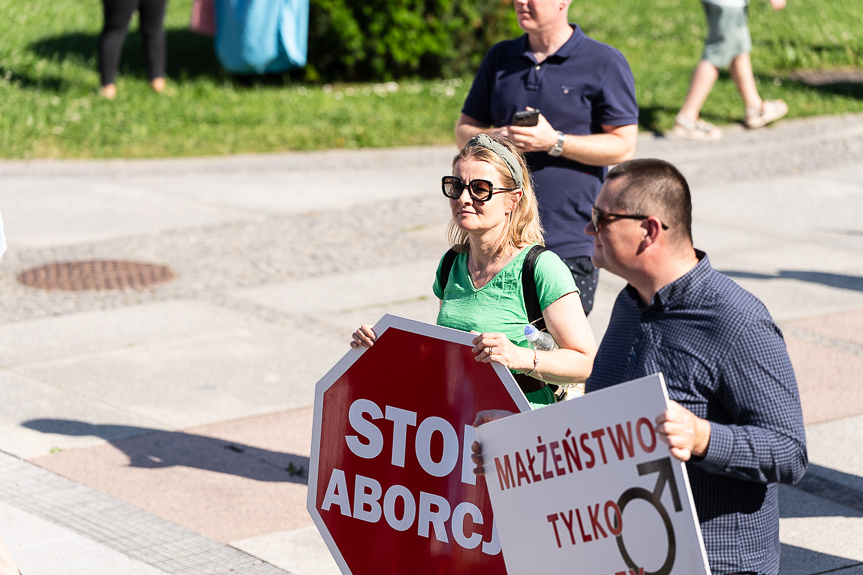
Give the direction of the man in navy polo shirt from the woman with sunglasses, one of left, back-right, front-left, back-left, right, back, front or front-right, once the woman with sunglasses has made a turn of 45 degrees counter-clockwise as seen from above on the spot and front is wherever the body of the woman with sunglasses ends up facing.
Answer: back

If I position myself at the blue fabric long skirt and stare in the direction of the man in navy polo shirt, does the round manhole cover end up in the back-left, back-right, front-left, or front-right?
front-right

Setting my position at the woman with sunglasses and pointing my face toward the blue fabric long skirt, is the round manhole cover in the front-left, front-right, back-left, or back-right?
front-left

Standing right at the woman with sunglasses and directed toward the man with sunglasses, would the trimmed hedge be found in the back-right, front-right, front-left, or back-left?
back-left

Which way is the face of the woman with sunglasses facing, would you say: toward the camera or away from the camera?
toward the camera

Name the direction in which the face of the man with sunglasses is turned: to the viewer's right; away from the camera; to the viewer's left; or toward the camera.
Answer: to the viewer's left

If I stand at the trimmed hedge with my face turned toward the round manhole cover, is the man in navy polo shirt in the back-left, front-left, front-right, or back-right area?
front-left

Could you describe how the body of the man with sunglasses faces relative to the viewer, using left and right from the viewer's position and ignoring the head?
facing the viewer and to the left of the viewer

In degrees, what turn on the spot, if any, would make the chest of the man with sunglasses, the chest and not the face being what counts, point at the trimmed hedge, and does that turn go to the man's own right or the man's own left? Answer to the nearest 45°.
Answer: approximately 135° to the man's own right

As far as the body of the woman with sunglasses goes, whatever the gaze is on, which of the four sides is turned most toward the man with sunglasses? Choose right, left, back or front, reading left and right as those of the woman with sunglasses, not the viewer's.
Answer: left

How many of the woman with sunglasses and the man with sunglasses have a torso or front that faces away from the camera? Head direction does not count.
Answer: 0

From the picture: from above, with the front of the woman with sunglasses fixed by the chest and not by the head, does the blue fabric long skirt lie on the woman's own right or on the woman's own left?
on the woman's own right

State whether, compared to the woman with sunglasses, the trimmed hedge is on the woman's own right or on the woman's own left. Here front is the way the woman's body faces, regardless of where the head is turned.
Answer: on the woman's own right

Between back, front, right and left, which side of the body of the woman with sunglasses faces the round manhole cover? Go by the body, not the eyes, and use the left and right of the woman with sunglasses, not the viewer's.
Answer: right
